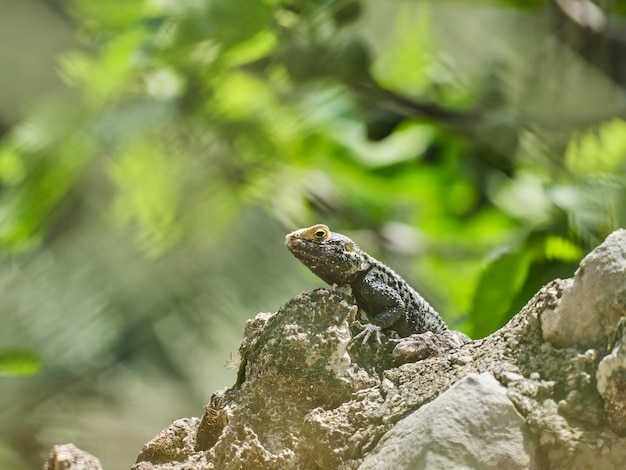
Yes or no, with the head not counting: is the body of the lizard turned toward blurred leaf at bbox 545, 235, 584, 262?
no

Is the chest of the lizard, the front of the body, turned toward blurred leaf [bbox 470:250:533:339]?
no

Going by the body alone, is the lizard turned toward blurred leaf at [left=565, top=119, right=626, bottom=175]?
no

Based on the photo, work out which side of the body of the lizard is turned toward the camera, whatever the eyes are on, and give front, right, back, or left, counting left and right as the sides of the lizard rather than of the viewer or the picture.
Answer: left

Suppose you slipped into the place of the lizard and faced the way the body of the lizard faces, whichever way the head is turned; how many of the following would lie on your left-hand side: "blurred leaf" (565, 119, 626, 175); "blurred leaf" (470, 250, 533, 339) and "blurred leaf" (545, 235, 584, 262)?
0
